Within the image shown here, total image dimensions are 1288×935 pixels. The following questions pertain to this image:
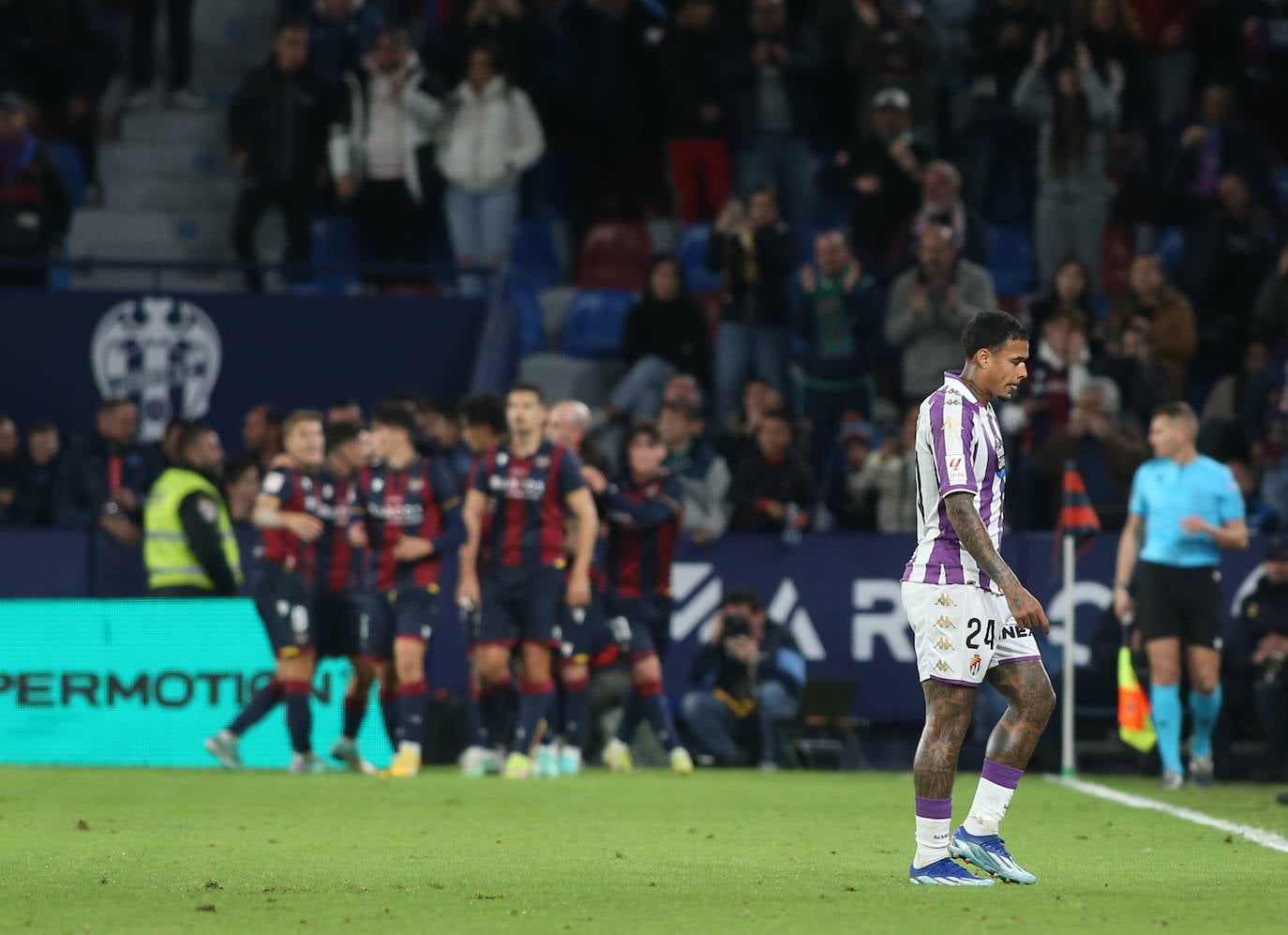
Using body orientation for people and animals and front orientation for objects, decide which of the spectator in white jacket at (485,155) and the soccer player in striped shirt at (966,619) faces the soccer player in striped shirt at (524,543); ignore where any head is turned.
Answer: the spectator in white jacket

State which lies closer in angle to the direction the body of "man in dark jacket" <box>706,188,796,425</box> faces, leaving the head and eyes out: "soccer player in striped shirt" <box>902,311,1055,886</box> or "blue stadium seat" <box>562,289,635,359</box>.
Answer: the soccer player in striped shirt

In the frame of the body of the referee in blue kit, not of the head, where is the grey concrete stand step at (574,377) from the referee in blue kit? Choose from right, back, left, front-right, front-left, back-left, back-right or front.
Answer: back-right

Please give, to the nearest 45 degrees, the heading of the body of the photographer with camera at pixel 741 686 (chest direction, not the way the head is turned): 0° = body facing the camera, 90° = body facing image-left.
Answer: approximately 0°

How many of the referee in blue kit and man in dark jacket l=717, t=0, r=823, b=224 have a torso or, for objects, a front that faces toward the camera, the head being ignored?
2

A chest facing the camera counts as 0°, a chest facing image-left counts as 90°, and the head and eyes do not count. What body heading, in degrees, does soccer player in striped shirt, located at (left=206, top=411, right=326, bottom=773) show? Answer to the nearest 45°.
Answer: approximately 315°

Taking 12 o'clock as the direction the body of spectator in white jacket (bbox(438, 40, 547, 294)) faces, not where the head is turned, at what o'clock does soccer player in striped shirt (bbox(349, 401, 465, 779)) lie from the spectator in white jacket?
The soccer player in striped shirt is roughly at 12 o'clock from the spectator in white jacket.

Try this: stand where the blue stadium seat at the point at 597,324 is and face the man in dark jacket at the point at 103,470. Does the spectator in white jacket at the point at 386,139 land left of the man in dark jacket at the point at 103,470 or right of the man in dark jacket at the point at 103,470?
right
